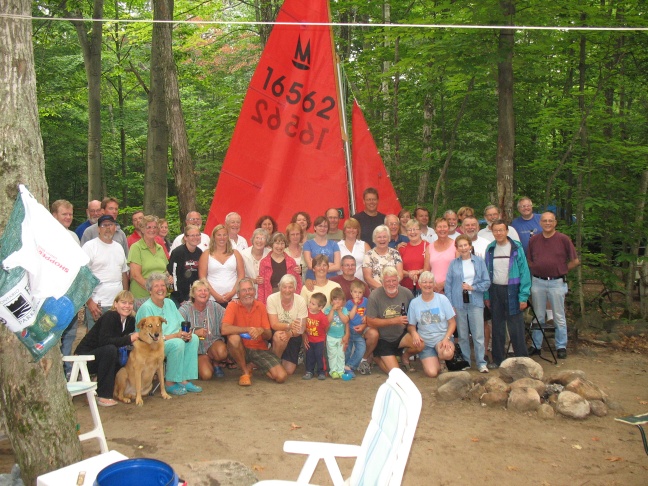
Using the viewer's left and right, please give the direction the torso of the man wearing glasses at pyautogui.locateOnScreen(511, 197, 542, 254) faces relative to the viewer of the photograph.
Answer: facing the viewer

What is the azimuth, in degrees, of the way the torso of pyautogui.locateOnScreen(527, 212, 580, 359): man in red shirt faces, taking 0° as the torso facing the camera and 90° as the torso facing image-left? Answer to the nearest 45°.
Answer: approximately 0°

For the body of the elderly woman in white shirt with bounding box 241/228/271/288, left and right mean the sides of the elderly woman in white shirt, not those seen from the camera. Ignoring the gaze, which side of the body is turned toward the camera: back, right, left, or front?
front

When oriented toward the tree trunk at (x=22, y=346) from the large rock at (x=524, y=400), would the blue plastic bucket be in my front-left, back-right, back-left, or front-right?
front-left

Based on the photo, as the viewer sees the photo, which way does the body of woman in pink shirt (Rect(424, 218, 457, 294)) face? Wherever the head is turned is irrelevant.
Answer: toward the camera

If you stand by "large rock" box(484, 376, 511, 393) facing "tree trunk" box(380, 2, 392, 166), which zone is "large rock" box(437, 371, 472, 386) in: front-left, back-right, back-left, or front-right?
front-left

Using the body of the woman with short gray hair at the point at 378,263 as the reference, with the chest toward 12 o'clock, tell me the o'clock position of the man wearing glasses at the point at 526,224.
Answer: The man wearing glasses is roughly at 8 o'clock from the woman with short gray hair.

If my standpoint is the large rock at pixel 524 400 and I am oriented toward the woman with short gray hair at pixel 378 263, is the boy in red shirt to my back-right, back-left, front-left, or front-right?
front-left

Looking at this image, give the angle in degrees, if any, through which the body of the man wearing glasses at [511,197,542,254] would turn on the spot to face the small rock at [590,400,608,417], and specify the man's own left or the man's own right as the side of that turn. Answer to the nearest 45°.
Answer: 0° — they already face it

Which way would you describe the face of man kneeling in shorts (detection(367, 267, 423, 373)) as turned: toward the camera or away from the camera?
toward the camera

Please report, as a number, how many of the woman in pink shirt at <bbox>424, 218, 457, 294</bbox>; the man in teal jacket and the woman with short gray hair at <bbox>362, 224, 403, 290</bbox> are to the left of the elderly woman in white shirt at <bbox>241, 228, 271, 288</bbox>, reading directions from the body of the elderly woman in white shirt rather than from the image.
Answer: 3

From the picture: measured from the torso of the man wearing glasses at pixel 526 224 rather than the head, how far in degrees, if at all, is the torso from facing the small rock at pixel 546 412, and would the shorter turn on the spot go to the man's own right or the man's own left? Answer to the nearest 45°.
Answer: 0° — they already face it

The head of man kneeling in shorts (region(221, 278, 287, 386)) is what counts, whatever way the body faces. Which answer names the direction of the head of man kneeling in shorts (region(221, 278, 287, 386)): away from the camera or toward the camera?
toward the camera

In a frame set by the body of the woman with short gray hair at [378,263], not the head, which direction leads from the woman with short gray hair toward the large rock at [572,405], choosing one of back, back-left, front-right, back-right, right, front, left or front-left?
front-left

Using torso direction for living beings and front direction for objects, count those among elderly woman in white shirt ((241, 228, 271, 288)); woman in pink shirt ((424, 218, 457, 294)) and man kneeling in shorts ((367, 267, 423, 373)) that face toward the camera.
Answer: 3
